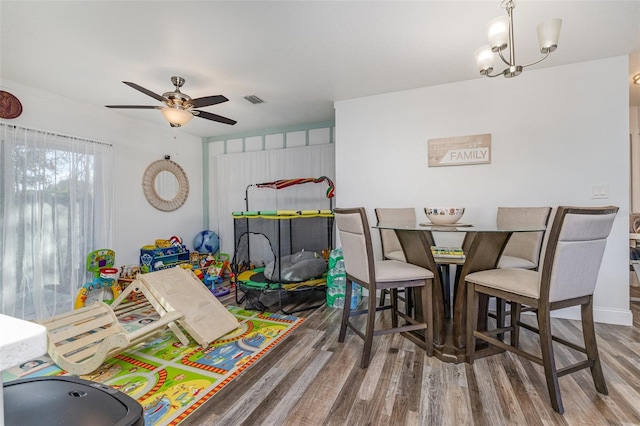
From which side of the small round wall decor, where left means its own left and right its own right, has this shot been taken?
front

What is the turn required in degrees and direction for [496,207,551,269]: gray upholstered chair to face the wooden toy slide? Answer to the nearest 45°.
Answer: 0° — it already faces it

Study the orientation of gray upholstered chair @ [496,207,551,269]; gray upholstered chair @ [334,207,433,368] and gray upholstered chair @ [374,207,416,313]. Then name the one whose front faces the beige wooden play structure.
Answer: gray upholstered chair @ [496,207,551,269]

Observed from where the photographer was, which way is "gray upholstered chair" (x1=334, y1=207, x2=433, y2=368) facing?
facing away from the viewer and to the right of the viewer

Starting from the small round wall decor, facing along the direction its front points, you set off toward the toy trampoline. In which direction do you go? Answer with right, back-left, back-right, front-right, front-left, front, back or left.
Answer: front-left

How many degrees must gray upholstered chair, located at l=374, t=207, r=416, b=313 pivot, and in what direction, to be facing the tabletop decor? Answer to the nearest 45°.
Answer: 0° — it already faces it

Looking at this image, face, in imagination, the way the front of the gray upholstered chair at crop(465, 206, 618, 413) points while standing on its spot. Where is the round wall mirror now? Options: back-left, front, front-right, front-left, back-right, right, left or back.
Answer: front-left

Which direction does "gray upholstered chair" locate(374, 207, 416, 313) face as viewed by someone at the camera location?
facing the viewer and to the right of the viewer

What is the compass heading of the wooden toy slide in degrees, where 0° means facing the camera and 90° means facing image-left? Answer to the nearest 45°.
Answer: approximately 315°

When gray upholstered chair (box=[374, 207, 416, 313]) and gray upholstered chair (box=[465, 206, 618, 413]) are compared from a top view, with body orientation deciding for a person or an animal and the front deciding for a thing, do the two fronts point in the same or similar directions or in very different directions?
very different directions

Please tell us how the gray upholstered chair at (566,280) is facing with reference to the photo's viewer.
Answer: facing away from the viewer and to the left of the viewer

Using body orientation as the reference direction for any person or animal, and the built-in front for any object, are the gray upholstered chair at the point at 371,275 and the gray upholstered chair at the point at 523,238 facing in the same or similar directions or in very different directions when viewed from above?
very different directions
